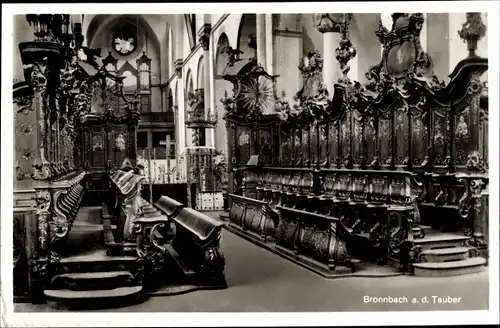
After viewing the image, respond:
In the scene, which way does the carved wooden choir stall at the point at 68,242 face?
to the viewer's right

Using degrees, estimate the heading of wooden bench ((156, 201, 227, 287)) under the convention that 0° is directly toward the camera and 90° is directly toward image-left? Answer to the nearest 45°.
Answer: approximately 225°

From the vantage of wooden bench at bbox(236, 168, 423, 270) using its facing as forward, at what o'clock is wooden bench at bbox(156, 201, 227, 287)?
wooden bench at bbox(156, 201, 227, 287) is roughly at 12 o'clock from wooden bench at bbox(236, 168, 423, 270).

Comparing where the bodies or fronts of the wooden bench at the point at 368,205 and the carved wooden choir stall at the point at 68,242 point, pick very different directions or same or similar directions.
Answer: very different directions

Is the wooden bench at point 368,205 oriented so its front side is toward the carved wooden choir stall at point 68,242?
yes

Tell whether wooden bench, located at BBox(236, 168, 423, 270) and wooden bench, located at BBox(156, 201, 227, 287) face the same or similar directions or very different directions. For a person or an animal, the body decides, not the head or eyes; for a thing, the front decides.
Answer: very different directions

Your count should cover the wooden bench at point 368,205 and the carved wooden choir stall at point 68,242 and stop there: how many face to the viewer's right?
1
